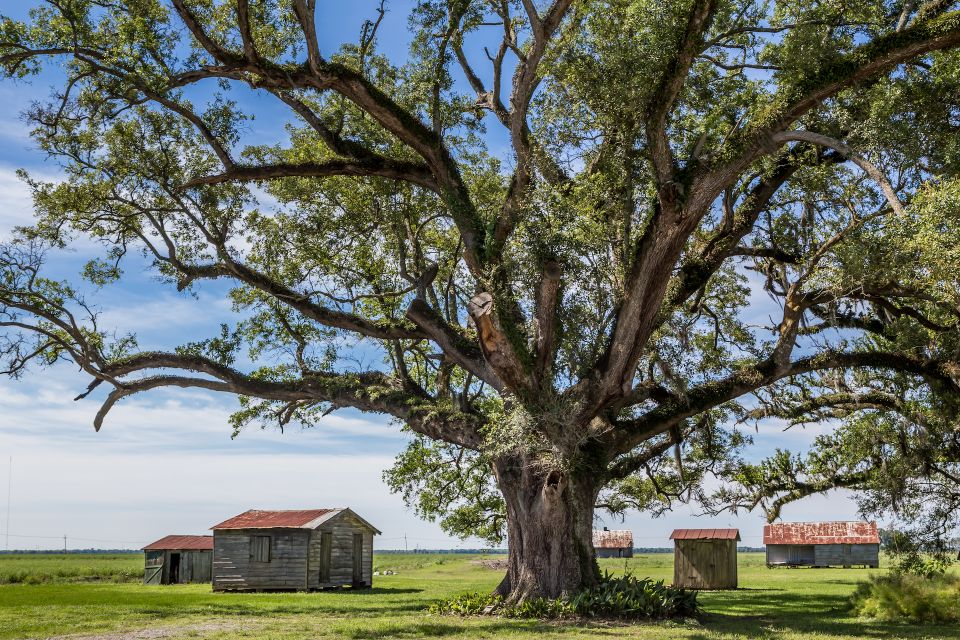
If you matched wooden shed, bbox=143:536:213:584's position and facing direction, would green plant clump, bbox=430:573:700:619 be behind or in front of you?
in front

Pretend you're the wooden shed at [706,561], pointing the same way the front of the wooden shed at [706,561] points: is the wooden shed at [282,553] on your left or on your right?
on your right

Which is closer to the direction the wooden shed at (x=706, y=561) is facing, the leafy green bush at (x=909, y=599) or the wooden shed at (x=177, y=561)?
the leafy green bush

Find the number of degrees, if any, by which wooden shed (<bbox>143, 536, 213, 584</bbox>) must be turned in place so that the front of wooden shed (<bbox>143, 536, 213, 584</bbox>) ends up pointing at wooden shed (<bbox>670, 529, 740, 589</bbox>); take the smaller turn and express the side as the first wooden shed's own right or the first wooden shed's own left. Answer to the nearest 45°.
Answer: approximately 45° to the first wooden shed's own left

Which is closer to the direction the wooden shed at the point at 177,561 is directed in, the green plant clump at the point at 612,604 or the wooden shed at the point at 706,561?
the green plant clump

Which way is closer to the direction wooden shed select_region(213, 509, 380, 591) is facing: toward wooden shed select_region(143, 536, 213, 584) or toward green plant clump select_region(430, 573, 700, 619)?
the green plant clump

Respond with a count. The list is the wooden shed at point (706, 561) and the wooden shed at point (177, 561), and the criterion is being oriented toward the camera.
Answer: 2

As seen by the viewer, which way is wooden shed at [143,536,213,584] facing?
toward the camera

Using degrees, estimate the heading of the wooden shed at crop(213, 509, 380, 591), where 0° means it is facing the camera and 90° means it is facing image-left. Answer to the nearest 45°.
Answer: approximately 315°

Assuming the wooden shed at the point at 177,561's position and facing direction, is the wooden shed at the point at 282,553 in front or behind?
in front
